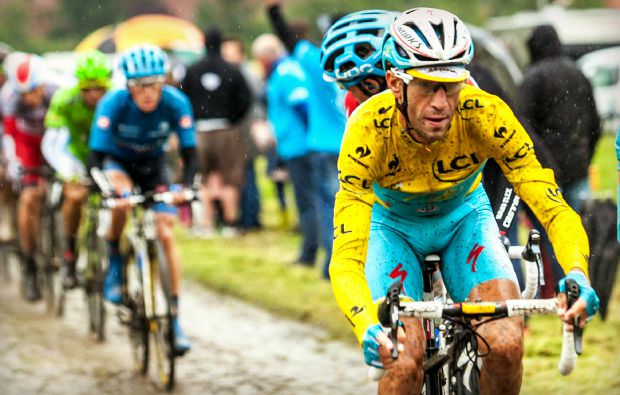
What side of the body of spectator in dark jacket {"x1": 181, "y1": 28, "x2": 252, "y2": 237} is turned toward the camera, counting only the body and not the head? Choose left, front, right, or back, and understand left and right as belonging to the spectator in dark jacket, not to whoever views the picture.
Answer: back

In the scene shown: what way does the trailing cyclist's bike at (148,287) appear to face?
toward the camera

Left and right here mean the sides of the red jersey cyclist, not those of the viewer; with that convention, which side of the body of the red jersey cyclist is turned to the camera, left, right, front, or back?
front

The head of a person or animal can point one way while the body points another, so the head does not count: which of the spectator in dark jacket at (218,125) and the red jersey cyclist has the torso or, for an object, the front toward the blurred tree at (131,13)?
the spectator in dark jacket

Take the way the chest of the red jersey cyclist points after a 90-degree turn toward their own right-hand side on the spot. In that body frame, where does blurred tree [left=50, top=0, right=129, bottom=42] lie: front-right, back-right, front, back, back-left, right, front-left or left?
right

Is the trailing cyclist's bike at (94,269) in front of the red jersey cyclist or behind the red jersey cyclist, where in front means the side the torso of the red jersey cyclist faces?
in front
